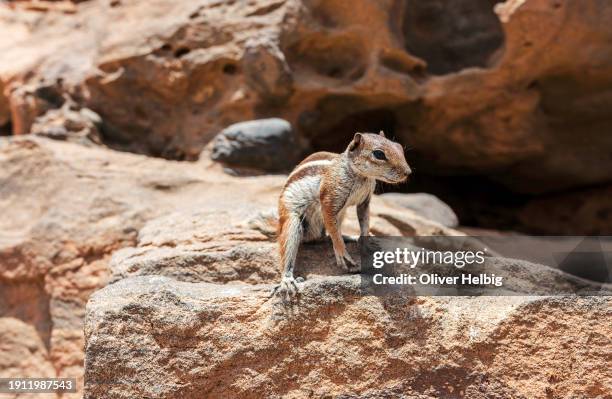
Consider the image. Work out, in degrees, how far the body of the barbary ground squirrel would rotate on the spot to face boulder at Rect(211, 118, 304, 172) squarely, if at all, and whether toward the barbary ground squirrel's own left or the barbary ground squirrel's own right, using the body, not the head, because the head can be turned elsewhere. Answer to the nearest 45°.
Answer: approximately 135° to the barbary ground squirrel's own left

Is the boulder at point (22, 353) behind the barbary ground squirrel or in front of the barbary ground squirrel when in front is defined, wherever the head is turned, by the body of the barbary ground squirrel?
behind

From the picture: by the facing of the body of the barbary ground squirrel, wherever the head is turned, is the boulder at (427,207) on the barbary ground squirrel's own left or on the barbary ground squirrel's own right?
on the barbary ground squirrel's own left

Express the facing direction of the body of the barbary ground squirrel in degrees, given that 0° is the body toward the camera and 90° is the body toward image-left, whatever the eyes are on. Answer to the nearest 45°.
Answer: approximately 315°
